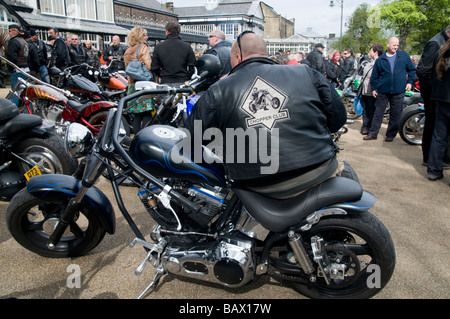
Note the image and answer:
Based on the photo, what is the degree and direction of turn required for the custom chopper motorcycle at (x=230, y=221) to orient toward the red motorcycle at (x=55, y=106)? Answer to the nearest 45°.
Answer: approximately 45° to its right

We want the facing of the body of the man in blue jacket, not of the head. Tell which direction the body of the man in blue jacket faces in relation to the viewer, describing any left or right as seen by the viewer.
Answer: facing the viewer

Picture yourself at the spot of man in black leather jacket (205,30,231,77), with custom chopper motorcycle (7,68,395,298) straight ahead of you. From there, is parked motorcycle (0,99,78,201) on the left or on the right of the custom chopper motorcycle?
right

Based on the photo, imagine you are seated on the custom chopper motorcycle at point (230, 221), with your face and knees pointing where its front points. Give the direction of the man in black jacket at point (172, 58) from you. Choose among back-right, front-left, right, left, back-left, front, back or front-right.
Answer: right

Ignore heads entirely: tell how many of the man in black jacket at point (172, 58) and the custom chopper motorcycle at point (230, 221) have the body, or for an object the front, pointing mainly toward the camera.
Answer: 0

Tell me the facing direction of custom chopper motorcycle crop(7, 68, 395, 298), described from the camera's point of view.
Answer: facing to the left of the viewer

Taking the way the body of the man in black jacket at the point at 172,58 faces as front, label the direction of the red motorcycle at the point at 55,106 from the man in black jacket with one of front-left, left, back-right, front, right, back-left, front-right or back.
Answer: left

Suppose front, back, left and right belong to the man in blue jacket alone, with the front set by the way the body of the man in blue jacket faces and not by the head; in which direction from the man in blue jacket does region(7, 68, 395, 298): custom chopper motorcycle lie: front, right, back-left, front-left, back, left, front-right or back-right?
front

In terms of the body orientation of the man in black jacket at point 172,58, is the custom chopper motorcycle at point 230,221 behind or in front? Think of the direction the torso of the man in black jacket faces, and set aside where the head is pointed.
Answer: behind

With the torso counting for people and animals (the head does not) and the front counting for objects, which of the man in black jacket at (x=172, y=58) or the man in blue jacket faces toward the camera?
the man in blue jacket

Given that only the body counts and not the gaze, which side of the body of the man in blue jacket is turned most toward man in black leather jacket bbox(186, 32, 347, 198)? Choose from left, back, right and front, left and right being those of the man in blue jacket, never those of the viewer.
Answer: front

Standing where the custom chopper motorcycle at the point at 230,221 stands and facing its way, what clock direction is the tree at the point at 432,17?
The tree is roughly at 4 o'clock from the custom chopper motorcycle.

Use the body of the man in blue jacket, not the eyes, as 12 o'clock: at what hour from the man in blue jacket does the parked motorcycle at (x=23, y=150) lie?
The parked motorcycle is roughly at 1 o'clock from the man in blue jacket.

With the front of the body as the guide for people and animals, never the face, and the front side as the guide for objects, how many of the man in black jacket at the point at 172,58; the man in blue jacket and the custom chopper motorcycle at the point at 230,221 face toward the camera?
1

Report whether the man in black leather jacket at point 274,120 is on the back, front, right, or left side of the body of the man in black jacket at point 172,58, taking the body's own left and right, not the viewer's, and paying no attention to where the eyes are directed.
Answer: back

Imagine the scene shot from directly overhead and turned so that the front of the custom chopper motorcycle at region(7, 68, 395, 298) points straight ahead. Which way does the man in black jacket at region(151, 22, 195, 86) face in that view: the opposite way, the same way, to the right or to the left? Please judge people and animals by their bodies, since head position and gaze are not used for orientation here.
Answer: to the right
